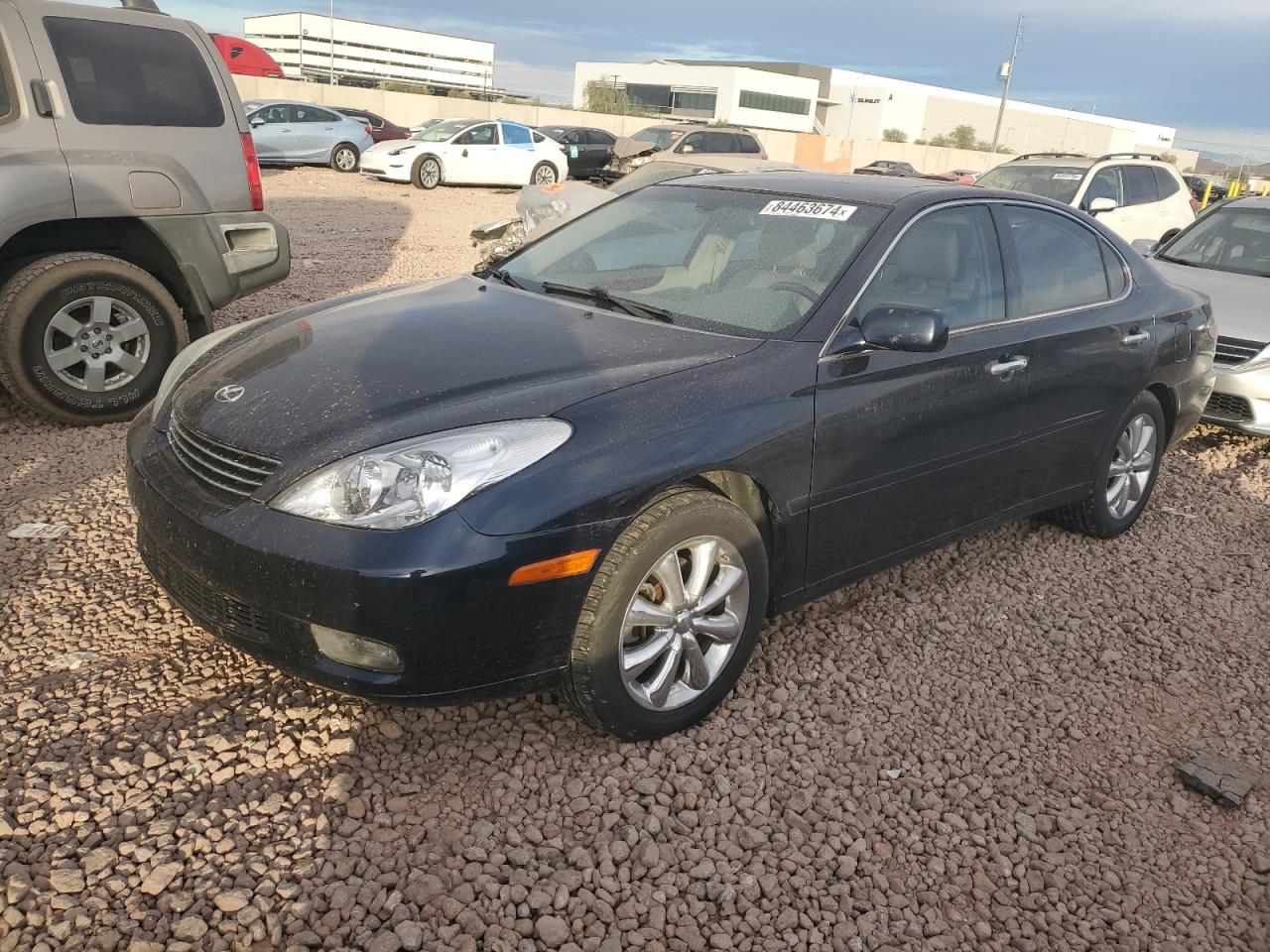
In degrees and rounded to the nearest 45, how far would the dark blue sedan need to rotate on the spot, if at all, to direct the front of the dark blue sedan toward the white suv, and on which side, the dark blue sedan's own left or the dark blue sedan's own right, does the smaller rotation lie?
approximately 180°

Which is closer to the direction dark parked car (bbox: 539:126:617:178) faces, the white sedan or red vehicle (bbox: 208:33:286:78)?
the white sedan

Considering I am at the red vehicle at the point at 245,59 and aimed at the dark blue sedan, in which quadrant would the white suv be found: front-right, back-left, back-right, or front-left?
front-left

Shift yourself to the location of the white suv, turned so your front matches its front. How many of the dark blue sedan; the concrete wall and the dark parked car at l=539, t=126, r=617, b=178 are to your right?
2

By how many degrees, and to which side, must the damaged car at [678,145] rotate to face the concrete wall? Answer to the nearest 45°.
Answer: approximately 135° to its right

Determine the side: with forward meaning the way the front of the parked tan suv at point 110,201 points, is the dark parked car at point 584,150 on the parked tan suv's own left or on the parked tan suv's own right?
on the parked tan suv's own right

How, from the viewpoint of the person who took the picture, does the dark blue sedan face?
facing the viewer and to the left of the viewer
